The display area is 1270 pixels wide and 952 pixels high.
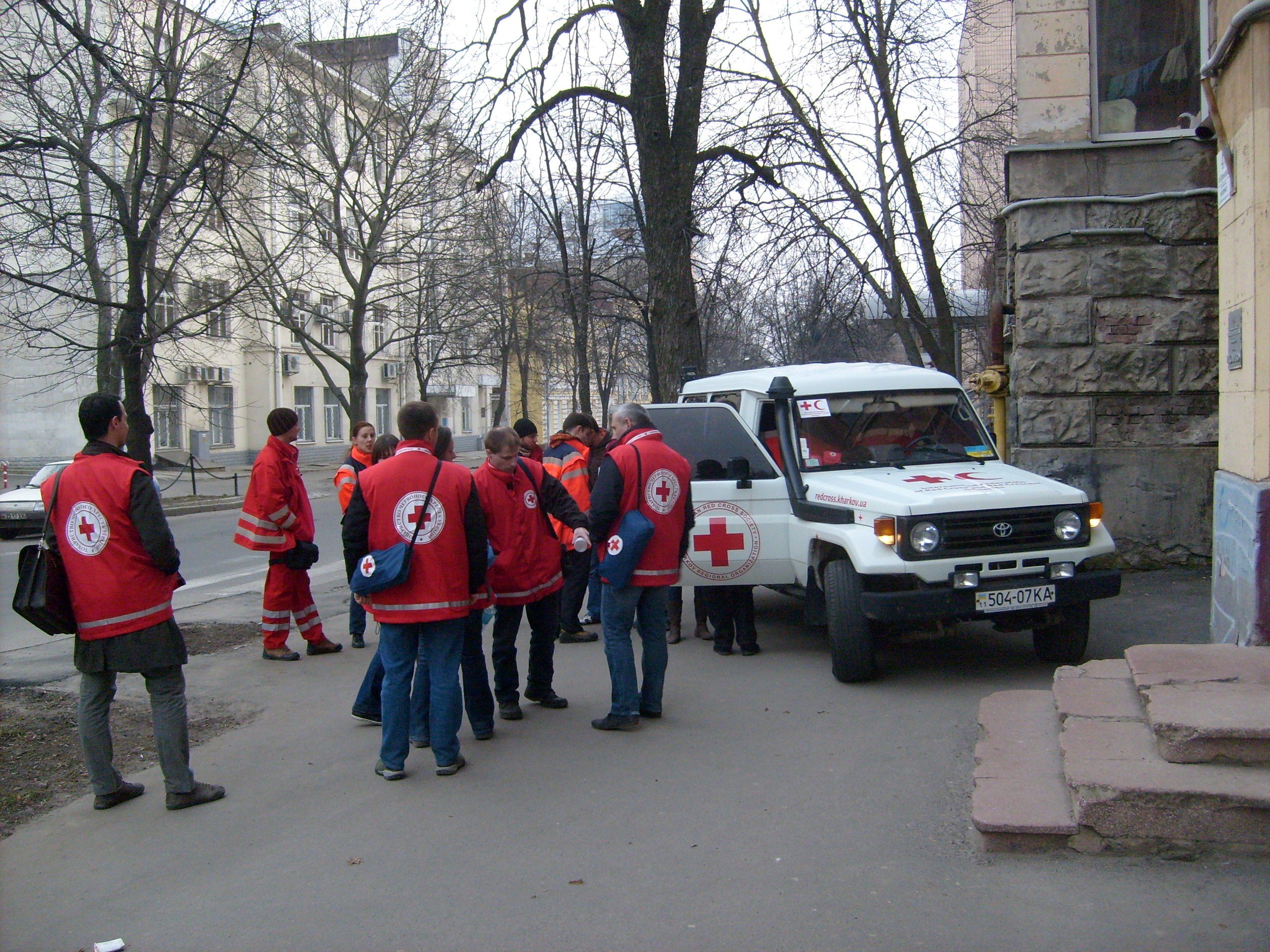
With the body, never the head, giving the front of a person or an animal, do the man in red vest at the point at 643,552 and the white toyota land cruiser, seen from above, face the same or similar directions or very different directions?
very different directions

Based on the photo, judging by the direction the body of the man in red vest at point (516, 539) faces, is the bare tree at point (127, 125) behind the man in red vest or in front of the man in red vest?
behind

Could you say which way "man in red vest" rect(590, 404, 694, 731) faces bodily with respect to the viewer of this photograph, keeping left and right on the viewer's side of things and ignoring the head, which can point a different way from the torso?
facing away from the viewer and to the left of the viewer

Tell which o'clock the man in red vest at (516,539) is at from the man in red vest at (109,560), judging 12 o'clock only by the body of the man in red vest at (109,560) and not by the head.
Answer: the man in red vest at (516,539) is roughly at 1 o'clock from the man in red vest at (109,560).

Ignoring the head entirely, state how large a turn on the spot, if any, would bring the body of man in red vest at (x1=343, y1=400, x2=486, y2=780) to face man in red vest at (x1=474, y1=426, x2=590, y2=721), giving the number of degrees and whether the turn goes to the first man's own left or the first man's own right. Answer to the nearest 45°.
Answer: approximately 45° to the first man's own right

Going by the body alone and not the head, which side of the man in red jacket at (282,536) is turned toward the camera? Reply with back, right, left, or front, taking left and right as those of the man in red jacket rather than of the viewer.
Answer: right

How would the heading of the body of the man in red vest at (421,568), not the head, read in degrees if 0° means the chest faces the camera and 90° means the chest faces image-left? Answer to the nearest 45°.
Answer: approximately 180°

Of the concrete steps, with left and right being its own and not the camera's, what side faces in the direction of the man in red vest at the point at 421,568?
front

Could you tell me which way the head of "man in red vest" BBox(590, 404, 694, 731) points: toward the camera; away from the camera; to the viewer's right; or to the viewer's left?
to the viewer's left

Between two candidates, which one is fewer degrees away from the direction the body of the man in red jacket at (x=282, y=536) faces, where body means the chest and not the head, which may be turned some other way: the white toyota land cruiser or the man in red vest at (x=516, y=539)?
the white toyota land cruiser

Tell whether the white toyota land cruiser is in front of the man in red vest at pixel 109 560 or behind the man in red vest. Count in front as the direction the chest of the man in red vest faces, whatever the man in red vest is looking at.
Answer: in front
